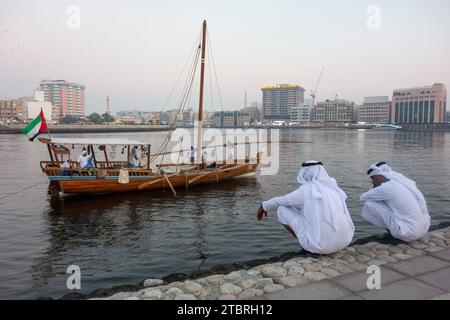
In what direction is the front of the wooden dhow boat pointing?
to the viewer's right

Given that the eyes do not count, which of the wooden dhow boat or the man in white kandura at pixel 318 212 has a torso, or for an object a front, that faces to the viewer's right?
the wooden dhow boat

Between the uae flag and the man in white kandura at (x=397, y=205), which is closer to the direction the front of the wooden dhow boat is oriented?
the man in white kandura

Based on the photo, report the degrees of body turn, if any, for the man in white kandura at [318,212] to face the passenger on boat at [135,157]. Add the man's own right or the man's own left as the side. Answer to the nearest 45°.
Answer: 0° — they already face them

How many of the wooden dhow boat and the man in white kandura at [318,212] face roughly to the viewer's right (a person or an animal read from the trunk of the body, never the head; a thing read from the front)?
1

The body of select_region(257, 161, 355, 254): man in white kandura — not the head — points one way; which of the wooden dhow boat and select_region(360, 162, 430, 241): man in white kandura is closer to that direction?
the wooden dhow boat

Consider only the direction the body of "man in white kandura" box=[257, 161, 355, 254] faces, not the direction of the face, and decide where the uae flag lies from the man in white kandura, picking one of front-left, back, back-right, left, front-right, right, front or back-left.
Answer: front

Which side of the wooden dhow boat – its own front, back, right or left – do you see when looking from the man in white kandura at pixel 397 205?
right

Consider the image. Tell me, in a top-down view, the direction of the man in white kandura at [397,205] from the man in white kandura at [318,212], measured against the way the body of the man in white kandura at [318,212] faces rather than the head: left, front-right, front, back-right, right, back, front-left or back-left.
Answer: right

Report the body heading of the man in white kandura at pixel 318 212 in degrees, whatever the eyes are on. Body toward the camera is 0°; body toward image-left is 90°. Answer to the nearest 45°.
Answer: approximately 135°

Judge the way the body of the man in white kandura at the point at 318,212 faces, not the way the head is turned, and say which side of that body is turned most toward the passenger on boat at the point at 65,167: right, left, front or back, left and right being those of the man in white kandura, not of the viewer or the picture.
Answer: front
